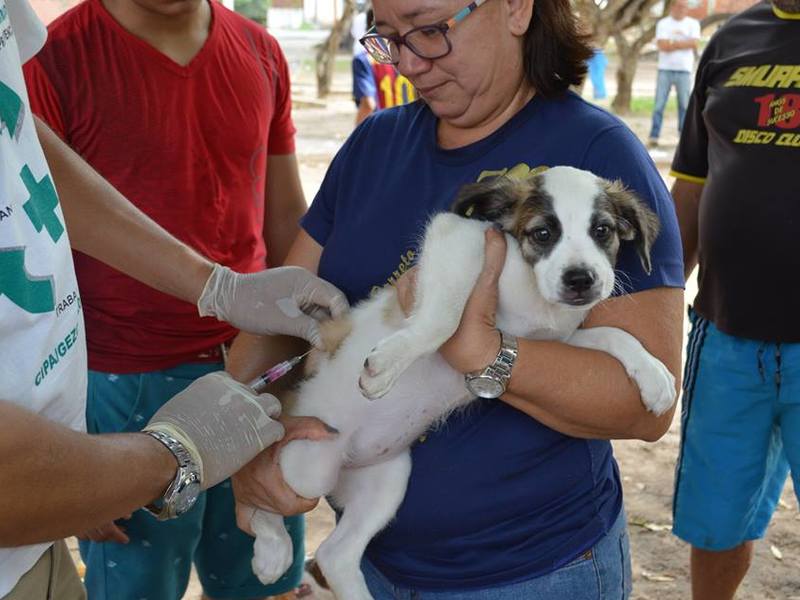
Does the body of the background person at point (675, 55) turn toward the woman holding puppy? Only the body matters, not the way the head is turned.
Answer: yes

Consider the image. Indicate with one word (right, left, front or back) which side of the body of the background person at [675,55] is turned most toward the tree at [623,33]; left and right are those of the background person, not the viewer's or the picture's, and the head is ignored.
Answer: back

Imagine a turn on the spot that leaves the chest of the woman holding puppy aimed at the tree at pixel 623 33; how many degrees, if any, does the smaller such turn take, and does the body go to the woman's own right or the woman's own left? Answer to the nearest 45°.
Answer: approximately 135° to the woman's own right

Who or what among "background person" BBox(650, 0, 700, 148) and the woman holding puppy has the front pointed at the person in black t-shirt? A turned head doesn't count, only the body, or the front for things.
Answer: the background person

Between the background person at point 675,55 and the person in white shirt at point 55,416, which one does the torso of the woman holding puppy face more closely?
the person in white shirt

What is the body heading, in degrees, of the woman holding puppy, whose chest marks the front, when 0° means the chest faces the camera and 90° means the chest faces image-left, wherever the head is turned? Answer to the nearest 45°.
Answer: approximately 45°

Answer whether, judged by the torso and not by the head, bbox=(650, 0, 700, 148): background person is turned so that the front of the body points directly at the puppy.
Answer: yes

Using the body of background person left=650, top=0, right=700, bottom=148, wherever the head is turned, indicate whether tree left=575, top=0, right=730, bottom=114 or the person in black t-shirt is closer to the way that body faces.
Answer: the person in black t-shirt
